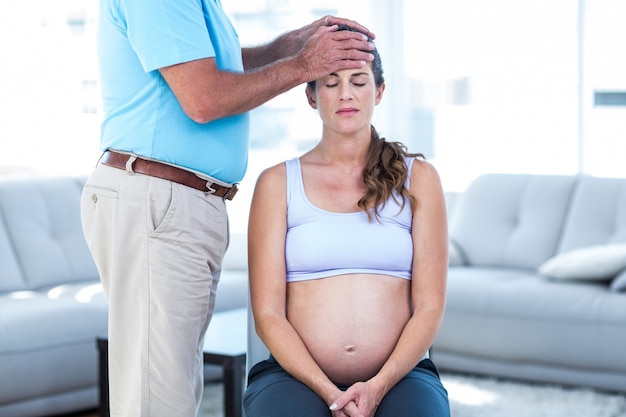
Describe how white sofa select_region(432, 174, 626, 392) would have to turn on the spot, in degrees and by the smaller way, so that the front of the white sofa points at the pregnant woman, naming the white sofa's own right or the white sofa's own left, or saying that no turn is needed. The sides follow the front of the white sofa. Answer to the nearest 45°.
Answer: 0° — it already faces them

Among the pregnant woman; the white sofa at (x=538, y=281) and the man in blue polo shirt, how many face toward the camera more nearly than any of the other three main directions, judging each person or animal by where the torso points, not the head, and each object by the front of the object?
2

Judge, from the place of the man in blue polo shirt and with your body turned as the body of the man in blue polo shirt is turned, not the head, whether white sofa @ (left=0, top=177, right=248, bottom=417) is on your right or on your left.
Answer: on your left

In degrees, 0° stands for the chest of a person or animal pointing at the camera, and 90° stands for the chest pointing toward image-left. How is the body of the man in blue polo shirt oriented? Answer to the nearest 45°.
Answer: approximately 270°

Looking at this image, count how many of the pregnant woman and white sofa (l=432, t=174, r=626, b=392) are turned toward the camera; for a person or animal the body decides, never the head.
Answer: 2

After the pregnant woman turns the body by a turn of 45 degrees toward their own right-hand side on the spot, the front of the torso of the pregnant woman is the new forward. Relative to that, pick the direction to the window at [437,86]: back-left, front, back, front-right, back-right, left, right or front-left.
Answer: back-right

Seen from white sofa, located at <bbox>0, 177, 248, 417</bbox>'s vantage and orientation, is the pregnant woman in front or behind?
in front

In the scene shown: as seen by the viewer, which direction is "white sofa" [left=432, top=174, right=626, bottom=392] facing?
toward the camera

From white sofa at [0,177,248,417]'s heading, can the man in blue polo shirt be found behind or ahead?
ahead

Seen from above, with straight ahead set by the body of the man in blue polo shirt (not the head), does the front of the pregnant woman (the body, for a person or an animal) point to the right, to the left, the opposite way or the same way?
to the right

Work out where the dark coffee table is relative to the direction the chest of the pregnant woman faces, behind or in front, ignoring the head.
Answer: behind

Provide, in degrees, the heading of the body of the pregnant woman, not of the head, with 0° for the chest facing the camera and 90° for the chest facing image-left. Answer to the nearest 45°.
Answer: approximately 0°
